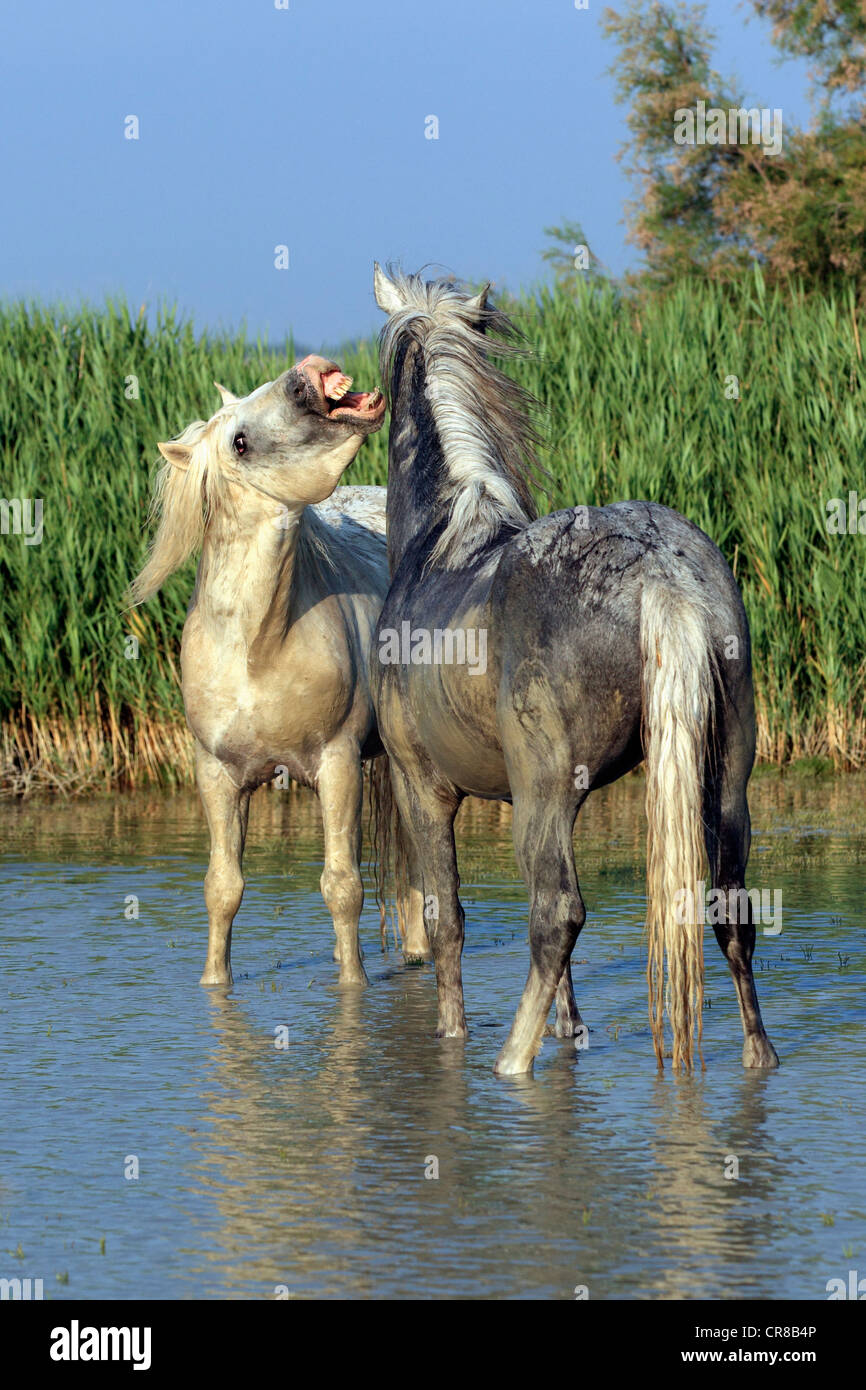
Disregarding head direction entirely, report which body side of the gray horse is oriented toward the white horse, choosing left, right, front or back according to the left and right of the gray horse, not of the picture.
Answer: front

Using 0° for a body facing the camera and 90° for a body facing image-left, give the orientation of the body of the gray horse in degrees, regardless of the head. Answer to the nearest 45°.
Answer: approximately 135°
